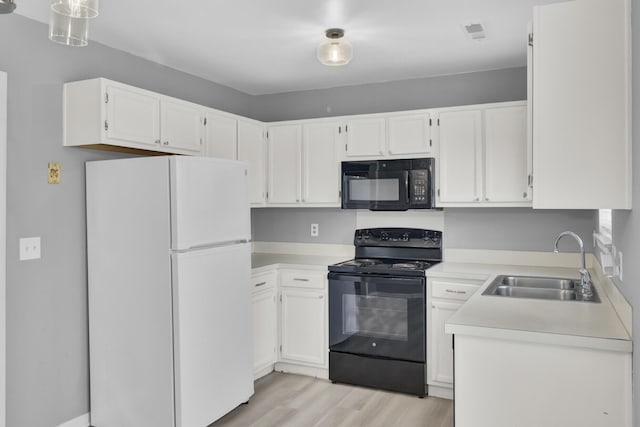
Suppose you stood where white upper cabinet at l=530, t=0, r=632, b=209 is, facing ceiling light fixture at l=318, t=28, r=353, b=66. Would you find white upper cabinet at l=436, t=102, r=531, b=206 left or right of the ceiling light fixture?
right

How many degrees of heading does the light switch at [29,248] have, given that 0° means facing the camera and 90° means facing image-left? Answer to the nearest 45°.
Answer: approximately 315°

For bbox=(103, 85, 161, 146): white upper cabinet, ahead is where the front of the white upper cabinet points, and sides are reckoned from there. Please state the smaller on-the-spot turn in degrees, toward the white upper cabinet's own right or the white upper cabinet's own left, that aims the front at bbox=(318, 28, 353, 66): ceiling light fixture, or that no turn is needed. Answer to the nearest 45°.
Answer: approximately 45° to the white upper cabinet's own left

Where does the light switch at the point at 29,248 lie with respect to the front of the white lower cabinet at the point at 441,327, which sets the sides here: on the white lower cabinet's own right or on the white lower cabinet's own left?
on the white lower cabinet's own right
